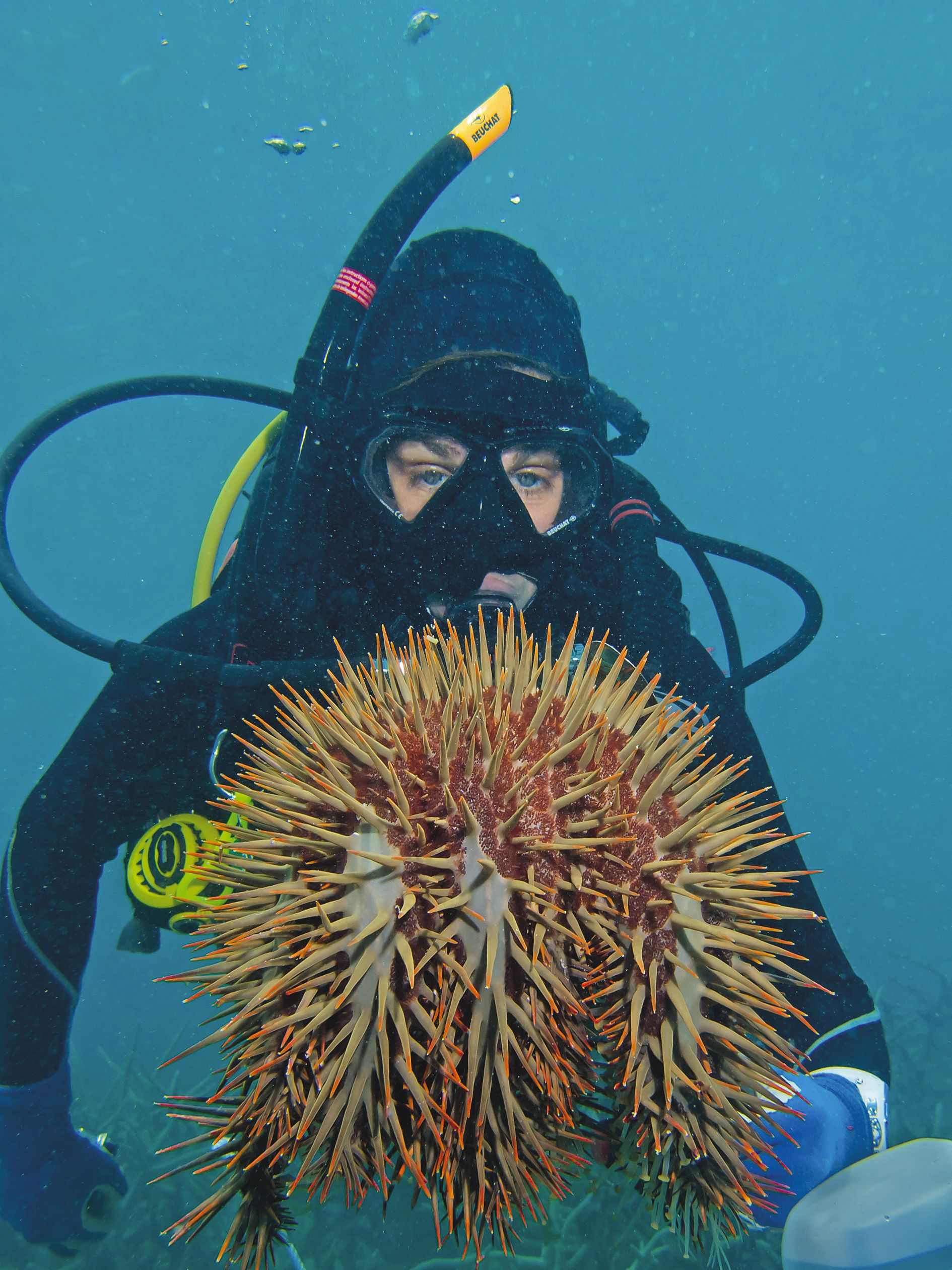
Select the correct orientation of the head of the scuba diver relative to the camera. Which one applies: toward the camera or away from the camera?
toward the camera

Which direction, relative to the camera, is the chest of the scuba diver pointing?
toward the camera
